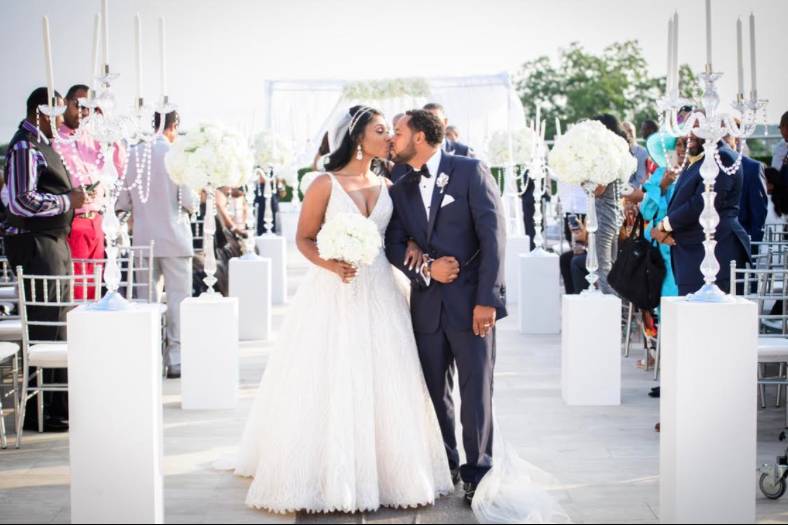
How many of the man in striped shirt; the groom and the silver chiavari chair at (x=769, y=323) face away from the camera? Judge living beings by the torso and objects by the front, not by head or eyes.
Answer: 1

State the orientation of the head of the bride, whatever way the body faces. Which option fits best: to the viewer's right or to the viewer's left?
to the viewer's right

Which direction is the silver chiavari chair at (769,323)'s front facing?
away from the camera

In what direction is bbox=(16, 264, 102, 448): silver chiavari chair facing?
away from the camera

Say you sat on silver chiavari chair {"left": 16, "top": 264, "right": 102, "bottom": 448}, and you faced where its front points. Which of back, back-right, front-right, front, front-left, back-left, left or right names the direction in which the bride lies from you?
back-right

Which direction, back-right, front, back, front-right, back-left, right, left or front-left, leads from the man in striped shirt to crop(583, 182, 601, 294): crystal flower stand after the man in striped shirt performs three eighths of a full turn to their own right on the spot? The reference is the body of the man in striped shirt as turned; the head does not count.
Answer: back-left

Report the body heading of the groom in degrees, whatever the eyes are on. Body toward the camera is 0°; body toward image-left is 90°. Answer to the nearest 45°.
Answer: approximately 45°

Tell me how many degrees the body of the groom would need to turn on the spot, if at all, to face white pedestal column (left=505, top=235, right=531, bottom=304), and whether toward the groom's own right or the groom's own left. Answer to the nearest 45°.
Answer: approximately 135° to the groom's own right

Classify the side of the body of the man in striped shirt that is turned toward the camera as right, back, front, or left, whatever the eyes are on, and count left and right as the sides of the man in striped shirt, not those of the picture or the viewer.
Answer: right

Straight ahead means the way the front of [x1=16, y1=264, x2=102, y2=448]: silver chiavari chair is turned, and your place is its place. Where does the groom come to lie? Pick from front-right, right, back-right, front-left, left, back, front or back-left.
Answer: back-right

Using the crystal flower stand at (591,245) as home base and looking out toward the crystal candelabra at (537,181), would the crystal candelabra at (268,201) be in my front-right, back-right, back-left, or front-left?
front-left

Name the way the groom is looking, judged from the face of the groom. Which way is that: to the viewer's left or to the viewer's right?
to the viewer's left

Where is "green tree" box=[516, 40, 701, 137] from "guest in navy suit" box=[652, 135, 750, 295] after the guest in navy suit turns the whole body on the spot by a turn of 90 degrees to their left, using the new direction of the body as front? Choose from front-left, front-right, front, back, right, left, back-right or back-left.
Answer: back

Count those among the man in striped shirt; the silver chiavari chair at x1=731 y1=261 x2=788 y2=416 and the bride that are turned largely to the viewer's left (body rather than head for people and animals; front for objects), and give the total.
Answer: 0

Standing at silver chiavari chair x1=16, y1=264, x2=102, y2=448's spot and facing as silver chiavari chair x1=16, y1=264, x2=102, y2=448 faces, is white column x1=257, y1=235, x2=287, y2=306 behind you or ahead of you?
ahead

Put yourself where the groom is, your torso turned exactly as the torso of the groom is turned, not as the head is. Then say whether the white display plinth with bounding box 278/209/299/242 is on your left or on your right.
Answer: on your right

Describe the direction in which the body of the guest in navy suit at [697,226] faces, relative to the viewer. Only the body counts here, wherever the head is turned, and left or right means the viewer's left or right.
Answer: facing to the left of the viewer
